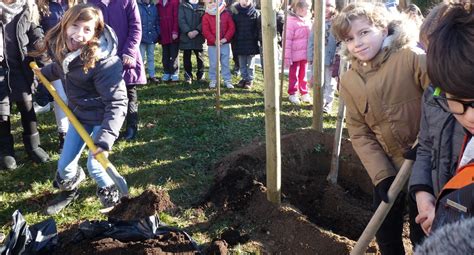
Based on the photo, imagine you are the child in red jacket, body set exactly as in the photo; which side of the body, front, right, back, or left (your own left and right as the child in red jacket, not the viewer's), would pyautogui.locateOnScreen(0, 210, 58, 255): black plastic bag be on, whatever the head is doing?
front

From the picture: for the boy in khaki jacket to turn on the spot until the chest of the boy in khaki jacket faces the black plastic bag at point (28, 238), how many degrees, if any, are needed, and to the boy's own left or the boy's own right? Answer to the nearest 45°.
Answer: approximately 45° to the boy's own right

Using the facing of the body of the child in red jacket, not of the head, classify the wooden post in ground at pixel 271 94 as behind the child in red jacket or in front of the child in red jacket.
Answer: in front

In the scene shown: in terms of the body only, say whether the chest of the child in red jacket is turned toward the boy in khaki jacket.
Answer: yes

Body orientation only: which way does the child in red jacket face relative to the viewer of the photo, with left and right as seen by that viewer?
facing the viewer

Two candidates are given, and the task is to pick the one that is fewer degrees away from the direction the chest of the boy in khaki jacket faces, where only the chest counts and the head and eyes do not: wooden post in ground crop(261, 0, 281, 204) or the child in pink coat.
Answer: the wooden post in ground

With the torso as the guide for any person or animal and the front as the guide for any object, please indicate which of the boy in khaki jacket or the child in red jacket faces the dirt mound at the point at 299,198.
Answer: the child in red jacket

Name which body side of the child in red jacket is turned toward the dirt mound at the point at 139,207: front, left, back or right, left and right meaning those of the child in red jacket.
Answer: front

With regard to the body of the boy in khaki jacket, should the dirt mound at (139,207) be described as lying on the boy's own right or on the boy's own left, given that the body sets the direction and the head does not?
on the boy's own right

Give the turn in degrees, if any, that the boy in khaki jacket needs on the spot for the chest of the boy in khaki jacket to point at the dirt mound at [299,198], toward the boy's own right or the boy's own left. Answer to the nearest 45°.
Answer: approximately 90° to the boy's own right

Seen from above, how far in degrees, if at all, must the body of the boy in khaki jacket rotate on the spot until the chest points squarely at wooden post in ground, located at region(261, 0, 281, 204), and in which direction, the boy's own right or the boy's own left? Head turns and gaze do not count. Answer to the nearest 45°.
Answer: approximately 90° to the boy's own right

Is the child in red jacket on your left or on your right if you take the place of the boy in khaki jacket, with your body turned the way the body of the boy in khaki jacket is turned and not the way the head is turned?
on your right

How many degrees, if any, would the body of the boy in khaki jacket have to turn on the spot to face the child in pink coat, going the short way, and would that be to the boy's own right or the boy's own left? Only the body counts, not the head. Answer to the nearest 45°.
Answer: approximately 135° to the boy's own right

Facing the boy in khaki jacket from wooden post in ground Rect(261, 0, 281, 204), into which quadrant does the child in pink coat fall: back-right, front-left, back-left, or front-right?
back-left

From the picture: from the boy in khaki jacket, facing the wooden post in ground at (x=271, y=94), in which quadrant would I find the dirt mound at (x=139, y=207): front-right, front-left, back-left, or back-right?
front-left

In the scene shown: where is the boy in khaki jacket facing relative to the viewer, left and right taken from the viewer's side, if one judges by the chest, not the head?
facing the viewer and to the left of the viewer

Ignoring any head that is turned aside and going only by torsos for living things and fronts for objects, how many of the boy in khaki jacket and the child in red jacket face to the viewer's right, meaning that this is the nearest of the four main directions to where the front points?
0

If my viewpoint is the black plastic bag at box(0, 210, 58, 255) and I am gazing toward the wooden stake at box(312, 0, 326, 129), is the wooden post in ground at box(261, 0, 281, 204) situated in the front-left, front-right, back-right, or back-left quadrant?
front-right
